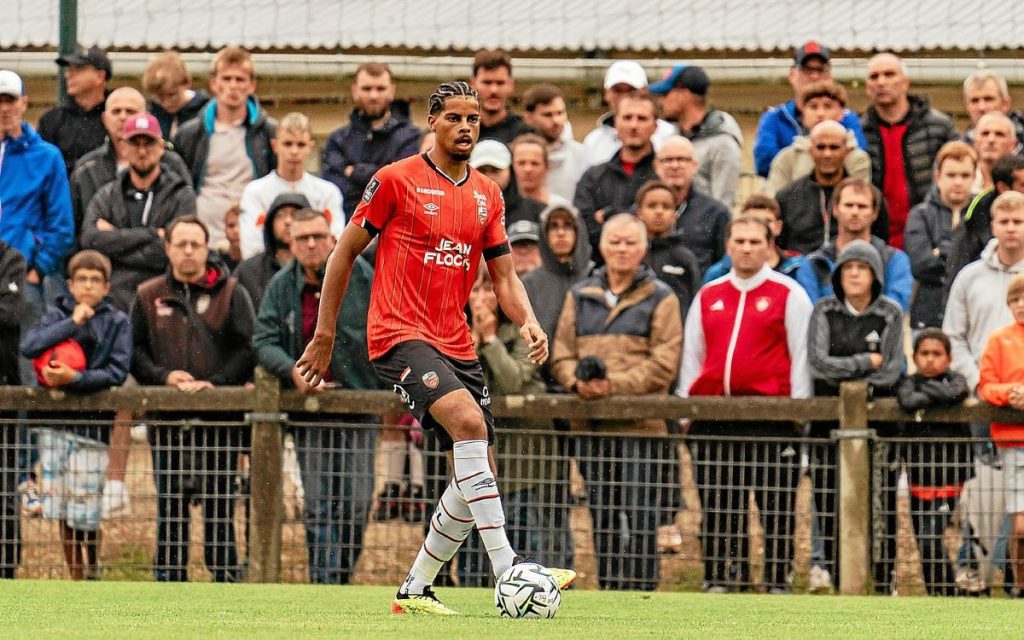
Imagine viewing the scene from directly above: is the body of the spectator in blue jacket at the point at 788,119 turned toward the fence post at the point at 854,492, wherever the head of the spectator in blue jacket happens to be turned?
yes

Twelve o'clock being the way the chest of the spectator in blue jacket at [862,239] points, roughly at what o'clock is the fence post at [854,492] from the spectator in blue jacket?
The fence post is roughly at 12 o'clock from the spectator in blue jacket.

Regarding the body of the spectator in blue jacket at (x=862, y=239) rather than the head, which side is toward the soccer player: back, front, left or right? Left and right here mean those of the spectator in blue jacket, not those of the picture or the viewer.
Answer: front

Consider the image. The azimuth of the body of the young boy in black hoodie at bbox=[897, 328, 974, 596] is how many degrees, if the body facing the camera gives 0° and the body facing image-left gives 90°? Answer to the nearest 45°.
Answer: approximately 0°

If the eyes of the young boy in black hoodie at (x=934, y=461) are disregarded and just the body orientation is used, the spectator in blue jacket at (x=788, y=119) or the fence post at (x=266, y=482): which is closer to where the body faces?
the fence post

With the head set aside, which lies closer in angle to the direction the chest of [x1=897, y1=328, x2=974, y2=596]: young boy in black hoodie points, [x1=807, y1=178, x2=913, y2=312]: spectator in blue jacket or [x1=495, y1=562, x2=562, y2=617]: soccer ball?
the soccer ball

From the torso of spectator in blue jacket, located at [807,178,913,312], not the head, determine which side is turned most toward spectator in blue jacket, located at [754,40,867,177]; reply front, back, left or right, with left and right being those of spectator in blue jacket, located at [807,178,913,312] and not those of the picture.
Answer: back

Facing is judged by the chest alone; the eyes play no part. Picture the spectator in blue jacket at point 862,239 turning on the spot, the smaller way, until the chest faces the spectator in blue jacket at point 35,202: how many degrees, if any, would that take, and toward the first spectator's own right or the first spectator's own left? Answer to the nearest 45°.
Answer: approximately 90° to the first spectator's own right

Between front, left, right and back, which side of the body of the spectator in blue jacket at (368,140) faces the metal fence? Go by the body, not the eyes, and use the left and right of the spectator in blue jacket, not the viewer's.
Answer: front
